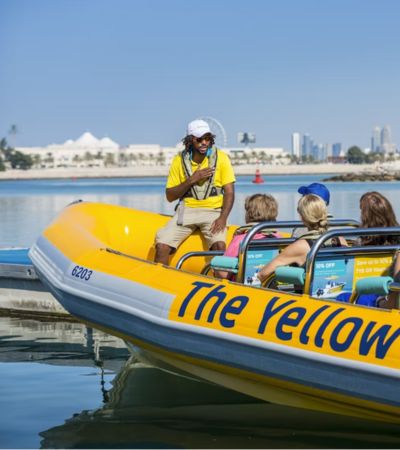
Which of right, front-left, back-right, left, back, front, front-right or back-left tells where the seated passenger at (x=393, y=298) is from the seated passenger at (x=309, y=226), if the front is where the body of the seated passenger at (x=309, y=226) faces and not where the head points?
back

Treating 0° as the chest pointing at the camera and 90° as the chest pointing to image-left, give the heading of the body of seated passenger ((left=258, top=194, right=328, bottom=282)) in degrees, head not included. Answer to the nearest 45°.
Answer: approximately 135°

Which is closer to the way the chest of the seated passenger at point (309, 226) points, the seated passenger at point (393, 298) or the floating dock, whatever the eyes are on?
the floating dock

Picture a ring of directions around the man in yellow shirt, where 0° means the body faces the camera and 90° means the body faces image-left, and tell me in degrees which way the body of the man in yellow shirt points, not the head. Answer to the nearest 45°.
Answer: approximately 0°
